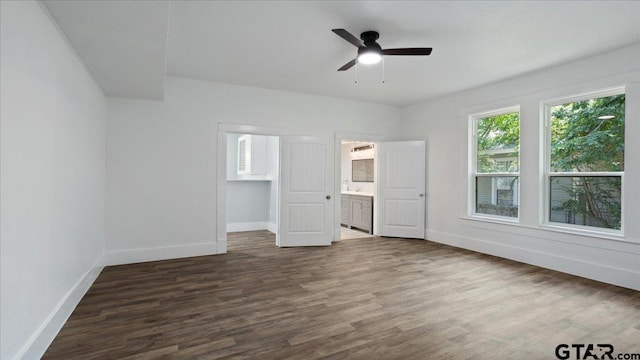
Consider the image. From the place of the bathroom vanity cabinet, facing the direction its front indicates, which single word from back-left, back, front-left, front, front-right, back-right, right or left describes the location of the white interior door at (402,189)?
left

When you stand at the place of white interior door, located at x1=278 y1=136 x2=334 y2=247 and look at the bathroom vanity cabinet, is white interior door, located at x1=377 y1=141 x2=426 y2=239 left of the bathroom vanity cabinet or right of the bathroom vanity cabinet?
right

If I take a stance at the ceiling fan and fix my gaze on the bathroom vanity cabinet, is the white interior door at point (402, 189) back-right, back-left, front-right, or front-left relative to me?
front-right

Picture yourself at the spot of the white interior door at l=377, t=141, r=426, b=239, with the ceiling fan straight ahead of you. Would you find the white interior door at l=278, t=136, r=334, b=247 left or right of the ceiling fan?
right

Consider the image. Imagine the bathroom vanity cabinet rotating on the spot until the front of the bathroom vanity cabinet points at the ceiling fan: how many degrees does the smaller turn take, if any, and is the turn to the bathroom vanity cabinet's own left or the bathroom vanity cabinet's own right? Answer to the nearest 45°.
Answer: approximately 45° to the bathroom vanity cabinet's own left

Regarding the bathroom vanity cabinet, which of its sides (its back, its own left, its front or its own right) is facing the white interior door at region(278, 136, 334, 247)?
front
